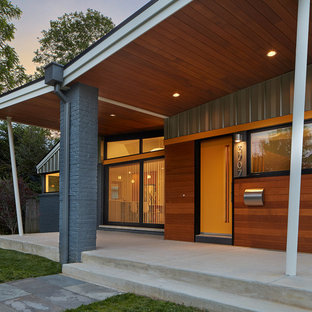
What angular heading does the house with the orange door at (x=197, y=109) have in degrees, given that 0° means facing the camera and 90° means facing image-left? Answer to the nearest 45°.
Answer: approximately 45°

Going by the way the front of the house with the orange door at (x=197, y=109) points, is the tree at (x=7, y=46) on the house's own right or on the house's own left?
on the house's own right

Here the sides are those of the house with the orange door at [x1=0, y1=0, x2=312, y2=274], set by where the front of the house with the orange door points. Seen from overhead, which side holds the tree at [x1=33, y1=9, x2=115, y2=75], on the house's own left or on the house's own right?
on the house's own right

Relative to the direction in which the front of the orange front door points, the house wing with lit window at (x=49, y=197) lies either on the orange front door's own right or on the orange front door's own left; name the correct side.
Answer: on the orange front door's own right

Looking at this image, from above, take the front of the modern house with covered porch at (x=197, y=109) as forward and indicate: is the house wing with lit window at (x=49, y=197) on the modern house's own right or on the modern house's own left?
on the modern house's own right

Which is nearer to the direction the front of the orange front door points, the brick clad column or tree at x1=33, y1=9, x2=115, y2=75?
the brick clad column

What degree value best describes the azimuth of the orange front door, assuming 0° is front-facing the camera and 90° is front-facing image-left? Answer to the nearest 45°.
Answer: approximately 45°

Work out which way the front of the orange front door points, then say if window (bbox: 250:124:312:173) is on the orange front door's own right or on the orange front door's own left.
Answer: on the orange front door's own left

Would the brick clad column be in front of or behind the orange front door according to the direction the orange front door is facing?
in front
